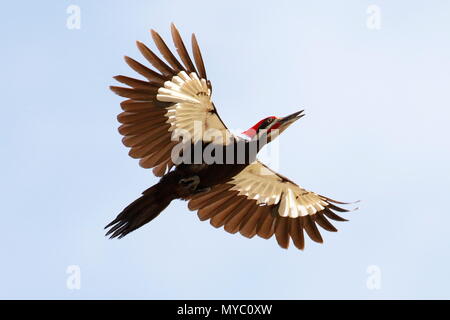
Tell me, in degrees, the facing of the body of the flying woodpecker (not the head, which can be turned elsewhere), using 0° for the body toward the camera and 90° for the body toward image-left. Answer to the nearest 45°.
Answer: approximately 270°
